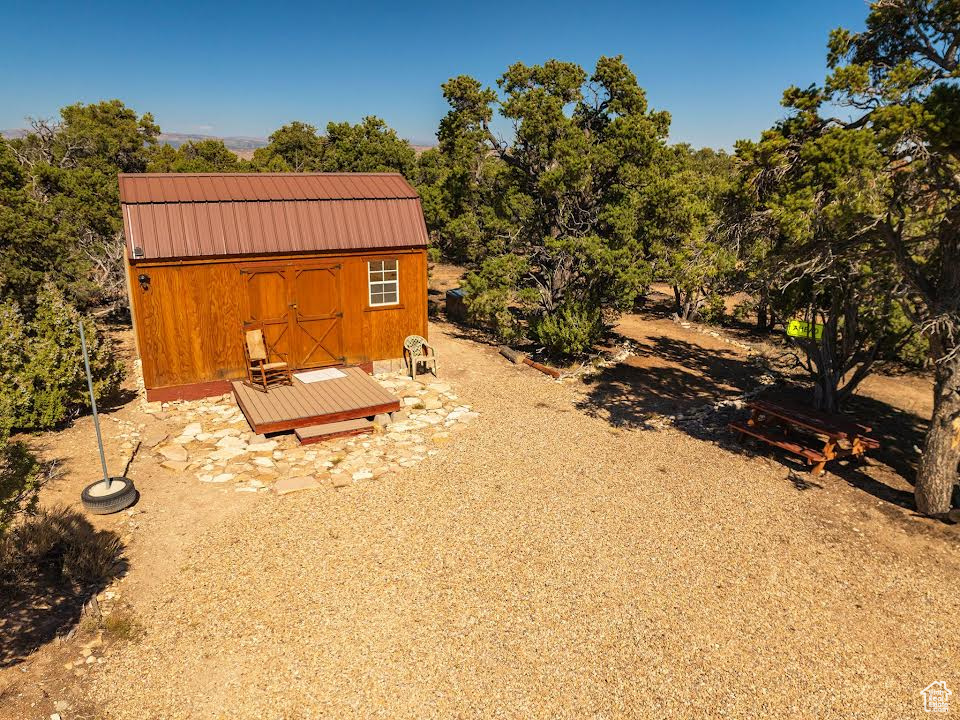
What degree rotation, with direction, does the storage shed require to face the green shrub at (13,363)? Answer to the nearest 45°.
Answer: approximately 90° to its right

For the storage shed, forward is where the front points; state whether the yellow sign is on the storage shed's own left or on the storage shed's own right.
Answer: on the storage shed's own left

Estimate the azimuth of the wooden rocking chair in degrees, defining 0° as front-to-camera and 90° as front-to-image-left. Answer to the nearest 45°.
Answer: approximately 315°

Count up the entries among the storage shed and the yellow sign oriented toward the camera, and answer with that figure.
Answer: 2

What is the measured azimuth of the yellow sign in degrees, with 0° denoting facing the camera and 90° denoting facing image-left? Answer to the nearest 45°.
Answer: approximately 0°

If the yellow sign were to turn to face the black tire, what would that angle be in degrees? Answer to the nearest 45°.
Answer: approximately 45° to its right

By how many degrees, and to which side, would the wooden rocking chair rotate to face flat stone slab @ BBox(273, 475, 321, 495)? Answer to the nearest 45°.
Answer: approximately 45° to its right

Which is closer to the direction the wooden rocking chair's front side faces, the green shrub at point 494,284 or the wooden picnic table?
the wooden picnic table

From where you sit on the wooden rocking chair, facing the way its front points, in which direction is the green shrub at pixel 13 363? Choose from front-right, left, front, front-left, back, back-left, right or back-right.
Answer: back-right
